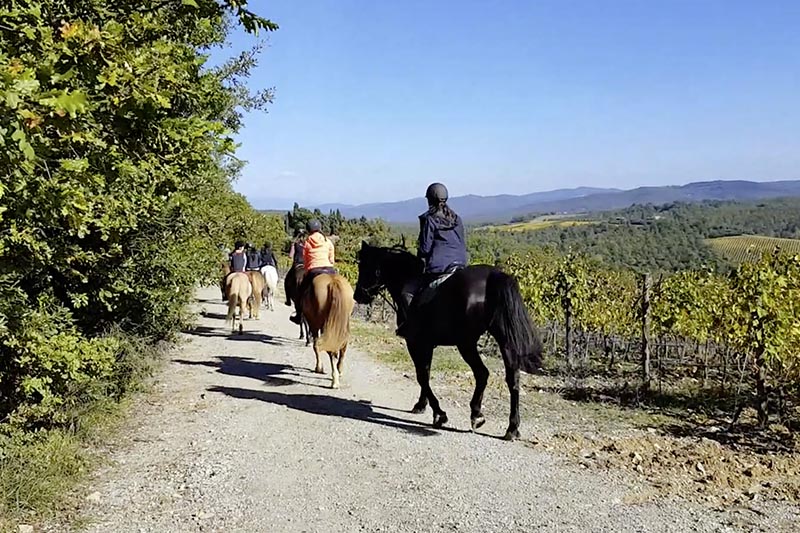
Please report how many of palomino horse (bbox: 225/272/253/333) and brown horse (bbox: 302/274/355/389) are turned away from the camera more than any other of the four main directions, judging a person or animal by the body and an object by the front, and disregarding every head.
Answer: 2

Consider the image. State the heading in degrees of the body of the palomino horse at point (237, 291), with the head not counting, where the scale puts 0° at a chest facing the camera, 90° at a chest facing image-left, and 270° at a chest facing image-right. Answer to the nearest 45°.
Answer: approximately 180°

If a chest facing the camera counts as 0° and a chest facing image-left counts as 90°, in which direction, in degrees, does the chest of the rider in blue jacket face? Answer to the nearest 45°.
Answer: approximately 135°

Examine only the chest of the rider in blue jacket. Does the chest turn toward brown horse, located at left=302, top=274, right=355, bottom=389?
yes

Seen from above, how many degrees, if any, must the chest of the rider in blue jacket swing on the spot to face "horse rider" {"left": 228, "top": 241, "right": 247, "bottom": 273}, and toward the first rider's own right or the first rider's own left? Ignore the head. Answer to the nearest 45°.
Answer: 0° — they already face them

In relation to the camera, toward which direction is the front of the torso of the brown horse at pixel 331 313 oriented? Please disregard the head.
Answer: away from the camera

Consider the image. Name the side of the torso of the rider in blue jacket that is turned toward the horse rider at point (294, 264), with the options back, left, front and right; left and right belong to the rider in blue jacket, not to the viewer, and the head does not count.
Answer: front

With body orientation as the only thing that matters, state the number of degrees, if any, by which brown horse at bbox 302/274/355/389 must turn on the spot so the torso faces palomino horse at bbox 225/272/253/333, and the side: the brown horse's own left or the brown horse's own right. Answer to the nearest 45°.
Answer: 0° — it already faces it

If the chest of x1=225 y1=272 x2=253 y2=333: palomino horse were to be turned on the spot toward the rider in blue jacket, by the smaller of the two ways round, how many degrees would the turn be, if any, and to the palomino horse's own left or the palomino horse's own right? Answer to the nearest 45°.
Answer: approximately 180°

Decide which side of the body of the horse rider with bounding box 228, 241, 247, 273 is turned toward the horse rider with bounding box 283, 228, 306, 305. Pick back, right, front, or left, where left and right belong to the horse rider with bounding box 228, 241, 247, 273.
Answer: back

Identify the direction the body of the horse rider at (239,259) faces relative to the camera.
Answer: away from the camera

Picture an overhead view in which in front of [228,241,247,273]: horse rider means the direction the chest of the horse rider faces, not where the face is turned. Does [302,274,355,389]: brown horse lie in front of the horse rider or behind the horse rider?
behind

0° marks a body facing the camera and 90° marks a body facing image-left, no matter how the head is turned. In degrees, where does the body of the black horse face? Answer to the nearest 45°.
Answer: approximately 135°

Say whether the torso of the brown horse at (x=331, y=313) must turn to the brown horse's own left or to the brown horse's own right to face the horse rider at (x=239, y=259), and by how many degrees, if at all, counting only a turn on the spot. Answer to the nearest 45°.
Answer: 0° — it already faces them
